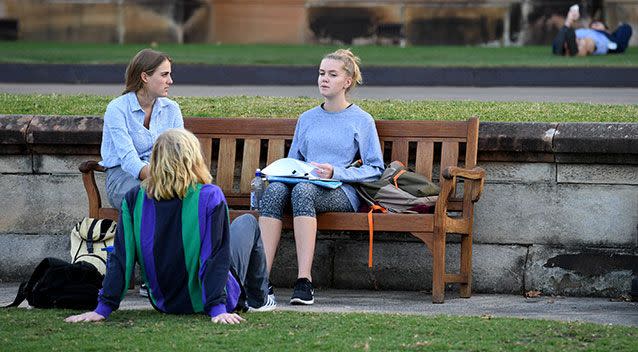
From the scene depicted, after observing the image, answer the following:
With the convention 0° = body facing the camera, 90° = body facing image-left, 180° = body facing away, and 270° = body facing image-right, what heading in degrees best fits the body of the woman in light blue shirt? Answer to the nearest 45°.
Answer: approximately 315°

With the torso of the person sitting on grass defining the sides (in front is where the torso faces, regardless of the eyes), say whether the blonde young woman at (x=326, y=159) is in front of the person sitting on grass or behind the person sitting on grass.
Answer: in front

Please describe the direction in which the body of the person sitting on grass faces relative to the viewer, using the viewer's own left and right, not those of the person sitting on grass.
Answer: facing away from the viewer and to the right of the viewer

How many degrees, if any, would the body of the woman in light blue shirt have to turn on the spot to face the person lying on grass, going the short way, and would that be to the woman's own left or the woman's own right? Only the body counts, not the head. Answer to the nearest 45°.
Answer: approximately 90° to the woman's own left

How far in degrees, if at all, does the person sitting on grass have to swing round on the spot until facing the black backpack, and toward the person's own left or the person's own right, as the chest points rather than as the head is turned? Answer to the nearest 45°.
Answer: approximately 90° to the person's own left

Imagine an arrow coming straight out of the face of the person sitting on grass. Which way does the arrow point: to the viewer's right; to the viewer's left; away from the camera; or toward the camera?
away from the camera

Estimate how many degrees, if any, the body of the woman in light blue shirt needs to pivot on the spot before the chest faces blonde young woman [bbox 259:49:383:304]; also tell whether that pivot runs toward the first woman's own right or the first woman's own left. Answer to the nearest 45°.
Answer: approximately 45° to the first woman's own left

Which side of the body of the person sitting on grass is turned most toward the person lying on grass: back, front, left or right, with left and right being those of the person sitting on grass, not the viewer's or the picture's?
front

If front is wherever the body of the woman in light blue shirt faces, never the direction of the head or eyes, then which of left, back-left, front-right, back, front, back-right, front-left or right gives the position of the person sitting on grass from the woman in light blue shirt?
front-right
